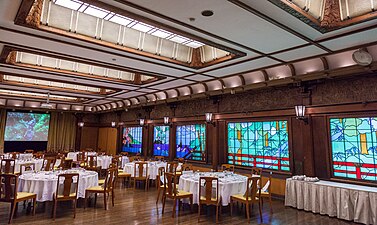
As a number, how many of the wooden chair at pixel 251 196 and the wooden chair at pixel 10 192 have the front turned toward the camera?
0

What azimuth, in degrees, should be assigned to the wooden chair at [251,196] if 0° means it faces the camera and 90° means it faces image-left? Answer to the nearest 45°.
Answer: approximately 135°

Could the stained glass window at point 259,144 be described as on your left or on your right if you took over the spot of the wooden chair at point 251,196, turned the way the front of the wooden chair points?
on your right

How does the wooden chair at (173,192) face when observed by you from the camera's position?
facing away from the viewer and to the right of the viewer

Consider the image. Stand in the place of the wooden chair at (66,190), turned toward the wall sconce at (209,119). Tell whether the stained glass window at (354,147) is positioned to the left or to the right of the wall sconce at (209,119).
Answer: right

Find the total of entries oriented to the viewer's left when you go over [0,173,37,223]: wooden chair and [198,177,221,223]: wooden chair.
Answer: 0

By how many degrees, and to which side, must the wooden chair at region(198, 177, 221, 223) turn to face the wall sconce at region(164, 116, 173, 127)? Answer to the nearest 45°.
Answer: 0° — it already faces it

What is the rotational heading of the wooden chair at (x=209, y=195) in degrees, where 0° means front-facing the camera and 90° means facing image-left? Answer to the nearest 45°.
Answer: approximately 180°

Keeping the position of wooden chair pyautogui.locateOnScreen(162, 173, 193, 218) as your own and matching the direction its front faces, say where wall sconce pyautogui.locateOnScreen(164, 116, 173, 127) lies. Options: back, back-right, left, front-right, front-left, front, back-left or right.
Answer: front-left

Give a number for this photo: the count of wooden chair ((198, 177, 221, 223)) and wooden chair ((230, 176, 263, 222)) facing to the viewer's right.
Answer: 0

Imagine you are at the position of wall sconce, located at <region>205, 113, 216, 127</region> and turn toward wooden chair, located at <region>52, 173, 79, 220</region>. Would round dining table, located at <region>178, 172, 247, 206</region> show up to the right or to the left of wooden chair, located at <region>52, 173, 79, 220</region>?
left

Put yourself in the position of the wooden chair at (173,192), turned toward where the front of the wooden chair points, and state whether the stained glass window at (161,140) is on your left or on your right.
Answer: on your left
